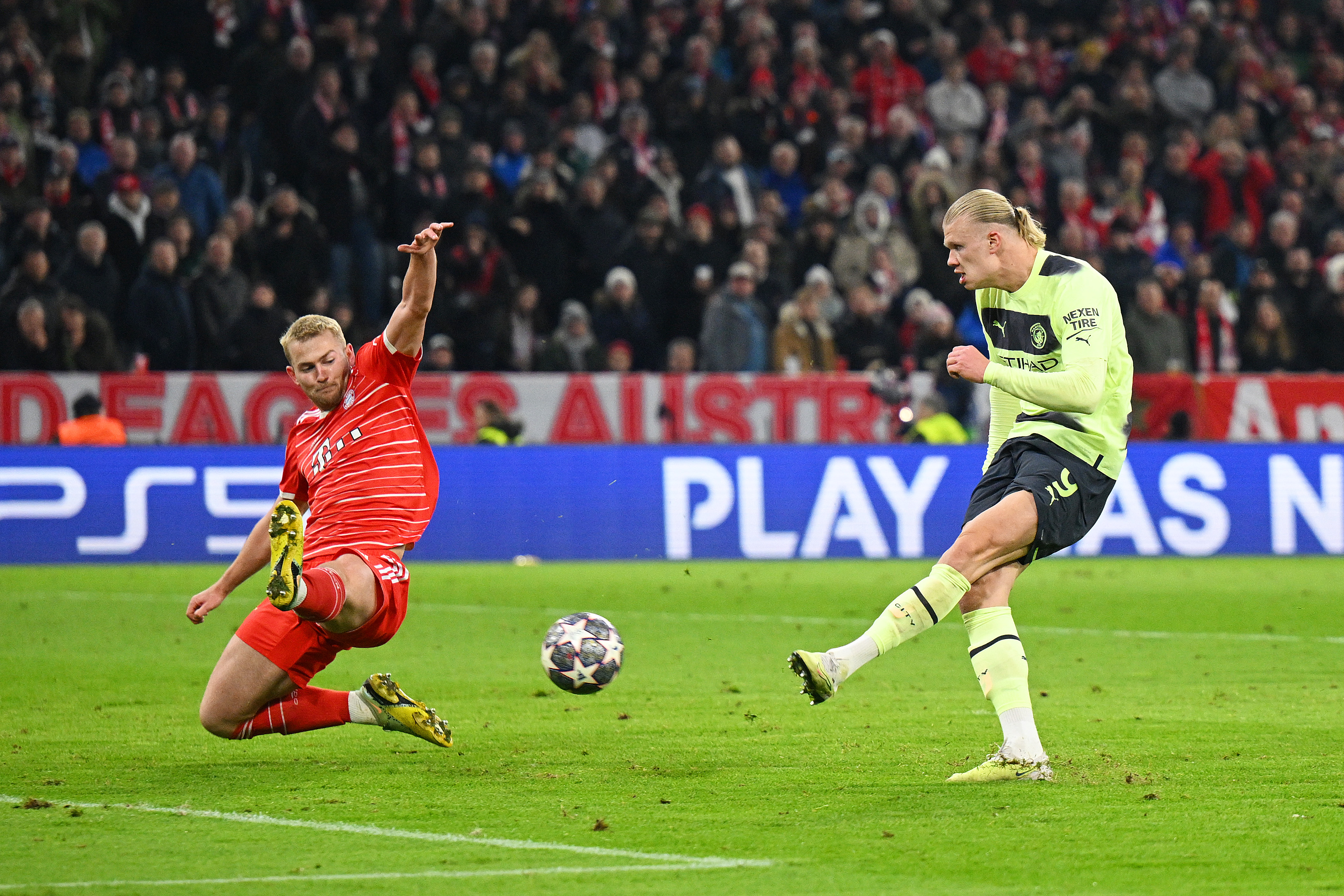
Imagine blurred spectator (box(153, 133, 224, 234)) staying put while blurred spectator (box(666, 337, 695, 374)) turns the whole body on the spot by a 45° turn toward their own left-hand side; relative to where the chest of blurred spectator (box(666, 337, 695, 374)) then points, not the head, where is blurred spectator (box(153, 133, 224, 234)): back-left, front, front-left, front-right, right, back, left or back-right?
back-right

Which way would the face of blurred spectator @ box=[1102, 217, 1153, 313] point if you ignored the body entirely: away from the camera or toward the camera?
toward the camera

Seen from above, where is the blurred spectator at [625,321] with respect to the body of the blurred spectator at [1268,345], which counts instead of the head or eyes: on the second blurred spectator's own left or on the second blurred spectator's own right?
on the second blurred spectator's own right

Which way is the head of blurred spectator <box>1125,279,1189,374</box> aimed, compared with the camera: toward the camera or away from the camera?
toward the camera

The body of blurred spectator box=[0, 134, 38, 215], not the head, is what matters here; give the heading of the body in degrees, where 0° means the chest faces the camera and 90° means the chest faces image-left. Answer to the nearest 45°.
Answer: approximately 0°

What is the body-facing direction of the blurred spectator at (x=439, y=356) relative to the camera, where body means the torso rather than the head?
toward the camera

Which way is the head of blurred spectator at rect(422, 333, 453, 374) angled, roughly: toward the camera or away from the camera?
toward the camera

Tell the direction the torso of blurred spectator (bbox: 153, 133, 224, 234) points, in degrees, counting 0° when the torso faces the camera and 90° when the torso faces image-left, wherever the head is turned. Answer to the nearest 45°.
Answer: approximately 45°

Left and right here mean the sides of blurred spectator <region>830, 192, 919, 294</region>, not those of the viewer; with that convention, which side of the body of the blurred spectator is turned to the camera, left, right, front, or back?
front

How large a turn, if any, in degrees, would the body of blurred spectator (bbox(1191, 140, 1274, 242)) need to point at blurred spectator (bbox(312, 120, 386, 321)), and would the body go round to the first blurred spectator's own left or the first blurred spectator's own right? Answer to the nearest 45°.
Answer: approximately 45° to the first blurred spectator's own right

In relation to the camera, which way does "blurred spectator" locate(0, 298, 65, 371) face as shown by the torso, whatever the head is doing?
toward the camera

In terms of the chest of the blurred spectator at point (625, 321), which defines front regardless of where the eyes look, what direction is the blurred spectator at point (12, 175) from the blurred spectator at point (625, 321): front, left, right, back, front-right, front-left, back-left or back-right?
right

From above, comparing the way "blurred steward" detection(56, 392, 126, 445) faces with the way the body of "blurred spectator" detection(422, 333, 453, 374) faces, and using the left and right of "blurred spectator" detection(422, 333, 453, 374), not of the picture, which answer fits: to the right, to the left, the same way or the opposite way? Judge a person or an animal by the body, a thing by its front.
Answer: the opposite way

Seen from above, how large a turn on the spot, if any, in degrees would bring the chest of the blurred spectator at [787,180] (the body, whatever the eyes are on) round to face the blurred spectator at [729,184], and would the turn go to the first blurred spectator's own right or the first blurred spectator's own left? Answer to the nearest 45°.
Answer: approximately 45° to the first blurred spectator's own right

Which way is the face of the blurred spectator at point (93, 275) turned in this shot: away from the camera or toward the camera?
toward the camera

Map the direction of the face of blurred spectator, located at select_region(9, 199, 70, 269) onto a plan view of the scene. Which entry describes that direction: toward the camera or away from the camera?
toward the camera

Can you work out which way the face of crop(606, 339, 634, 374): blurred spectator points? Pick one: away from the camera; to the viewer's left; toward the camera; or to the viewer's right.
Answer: toward the camera
